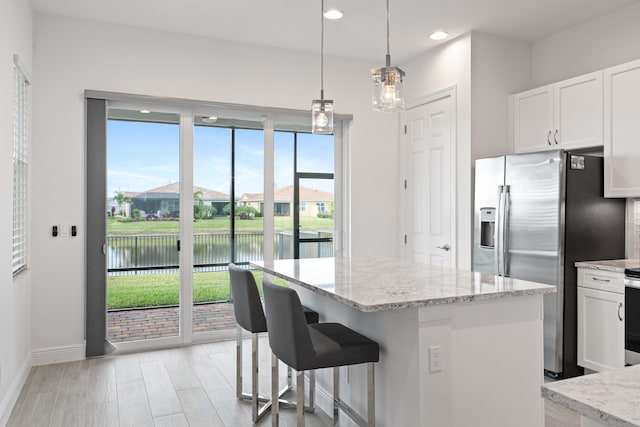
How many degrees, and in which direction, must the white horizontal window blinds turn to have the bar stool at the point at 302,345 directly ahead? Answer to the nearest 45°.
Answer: approximately 45° to its right

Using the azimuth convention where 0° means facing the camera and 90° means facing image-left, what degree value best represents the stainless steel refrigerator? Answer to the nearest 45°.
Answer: approximately 45°

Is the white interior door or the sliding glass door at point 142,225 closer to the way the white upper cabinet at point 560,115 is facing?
the sliding glass door

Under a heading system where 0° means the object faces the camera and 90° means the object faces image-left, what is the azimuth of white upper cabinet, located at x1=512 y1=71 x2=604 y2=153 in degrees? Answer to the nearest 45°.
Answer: approximately 45°

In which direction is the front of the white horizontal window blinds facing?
to the viewer's right

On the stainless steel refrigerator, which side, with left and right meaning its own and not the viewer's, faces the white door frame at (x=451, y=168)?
right

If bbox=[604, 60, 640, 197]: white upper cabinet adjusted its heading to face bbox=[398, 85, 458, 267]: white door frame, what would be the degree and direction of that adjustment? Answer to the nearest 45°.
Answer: approximately 45° to its right

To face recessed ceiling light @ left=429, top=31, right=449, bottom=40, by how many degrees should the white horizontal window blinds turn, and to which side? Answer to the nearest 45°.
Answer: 0° — it already faces it

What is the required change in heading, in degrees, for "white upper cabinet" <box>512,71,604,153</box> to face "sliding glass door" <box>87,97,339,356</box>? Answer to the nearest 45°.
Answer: approximately 45° to its right
